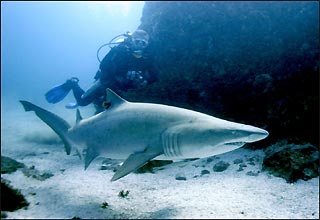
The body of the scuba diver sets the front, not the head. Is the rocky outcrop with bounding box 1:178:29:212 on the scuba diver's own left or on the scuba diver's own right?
on the scuba diver's own right

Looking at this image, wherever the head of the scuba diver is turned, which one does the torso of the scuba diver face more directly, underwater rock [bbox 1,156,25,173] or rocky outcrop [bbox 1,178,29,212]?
the rocky outcrop

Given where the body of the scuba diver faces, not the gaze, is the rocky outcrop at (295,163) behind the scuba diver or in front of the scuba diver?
in front

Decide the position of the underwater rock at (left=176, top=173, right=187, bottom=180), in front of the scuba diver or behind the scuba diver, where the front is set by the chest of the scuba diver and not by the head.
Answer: in front

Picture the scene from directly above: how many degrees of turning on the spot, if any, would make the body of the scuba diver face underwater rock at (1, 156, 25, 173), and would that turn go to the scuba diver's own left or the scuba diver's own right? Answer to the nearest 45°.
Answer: approximately 135° to the scuba diver's own right

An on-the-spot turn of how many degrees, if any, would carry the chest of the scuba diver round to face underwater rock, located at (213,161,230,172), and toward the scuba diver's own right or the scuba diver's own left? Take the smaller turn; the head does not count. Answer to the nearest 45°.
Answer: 0° — they already face it
